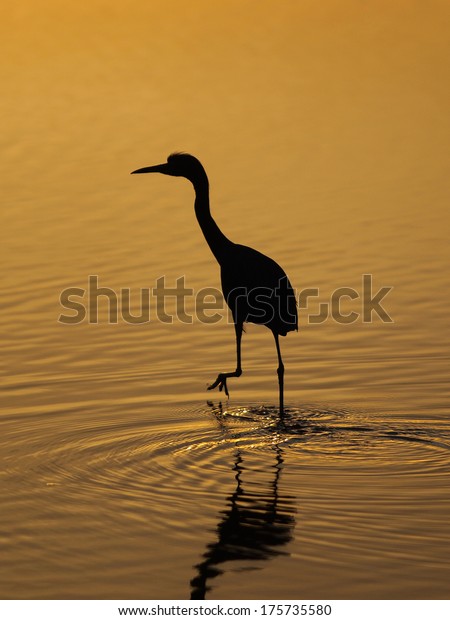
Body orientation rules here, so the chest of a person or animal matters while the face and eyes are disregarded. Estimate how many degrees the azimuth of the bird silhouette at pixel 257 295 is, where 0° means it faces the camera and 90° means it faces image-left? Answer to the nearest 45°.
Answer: approximately 90°
